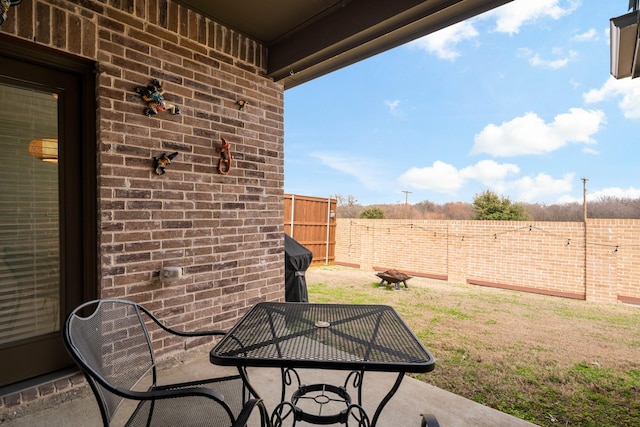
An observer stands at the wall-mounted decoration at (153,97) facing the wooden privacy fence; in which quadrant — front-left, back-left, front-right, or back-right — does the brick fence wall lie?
front-right

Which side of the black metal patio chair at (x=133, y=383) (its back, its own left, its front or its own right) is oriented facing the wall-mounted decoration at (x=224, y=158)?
left

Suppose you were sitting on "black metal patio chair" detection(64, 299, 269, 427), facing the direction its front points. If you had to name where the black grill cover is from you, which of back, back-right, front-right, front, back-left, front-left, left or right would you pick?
front-left

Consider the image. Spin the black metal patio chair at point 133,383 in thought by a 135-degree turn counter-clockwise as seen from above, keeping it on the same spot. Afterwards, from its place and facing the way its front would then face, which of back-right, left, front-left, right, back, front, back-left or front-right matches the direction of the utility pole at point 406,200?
right

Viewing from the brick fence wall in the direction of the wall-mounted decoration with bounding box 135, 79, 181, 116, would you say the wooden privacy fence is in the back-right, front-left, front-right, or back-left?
front-right

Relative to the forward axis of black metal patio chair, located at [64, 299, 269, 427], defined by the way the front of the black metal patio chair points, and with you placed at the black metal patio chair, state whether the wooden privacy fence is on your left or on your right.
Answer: on your left

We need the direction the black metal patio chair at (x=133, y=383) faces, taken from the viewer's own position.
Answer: facing to the right of the viewer

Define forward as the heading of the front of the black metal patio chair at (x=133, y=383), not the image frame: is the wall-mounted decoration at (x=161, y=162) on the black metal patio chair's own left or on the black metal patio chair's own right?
on the black metal patio chair's own left

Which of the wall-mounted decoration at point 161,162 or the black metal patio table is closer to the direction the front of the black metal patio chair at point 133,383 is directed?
the black metal patio table

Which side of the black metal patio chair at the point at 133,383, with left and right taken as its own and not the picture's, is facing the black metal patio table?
front
